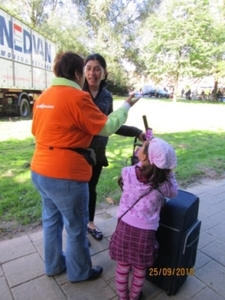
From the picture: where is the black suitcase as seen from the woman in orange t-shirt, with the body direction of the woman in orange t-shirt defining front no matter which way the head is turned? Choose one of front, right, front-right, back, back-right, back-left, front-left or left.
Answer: front-right

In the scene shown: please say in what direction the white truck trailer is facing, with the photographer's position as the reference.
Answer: facing the viewer and to the left of the viewer

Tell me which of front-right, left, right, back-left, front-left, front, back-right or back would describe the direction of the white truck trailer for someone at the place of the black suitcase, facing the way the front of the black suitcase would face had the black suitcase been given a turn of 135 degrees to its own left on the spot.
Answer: front-left

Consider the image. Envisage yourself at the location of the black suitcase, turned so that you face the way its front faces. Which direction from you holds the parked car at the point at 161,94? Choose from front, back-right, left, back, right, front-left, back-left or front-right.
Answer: back-left

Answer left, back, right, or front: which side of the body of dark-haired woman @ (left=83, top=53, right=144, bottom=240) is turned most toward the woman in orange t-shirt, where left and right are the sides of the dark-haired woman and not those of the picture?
front

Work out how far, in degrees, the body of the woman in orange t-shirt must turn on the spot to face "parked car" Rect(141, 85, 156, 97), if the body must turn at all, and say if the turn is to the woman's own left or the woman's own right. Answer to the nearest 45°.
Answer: approximately 45° to the woman's own left

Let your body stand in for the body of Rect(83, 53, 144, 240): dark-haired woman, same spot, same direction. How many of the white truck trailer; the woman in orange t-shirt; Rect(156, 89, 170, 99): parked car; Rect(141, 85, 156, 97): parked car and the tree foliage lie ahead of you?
1

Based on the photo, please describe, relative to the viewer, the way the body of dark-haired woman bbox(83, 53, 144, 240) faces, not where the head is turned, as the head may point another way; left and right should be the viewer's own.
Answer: facing the viewer

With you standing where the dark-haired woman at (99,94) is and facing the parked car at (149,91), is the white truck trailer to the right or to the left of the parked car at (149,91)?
left

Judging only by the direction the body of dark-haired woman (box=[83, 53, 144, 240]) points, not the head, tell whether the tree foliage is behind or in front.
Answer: behind

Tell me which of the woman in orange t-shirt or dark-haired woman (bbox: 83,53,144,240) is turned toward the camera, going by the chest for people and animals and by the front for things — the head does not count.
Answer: the dark-haired woman

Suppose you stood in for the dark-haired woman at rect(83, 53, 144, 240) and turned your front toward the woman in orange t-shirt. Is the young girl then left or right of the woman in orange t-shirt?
left

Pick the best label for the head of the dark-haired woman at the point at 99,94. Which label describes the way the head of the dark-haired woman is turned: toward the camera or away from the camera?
toward the camera

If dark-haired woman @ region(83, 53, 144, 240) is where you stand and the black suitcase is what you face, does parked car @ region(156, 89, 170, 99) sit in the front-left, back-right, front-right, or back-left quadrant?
back-left

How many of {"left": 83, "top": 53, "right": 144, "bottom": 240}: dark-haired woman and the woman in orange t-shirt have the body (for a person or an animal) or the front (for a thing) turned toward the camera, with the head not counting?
1

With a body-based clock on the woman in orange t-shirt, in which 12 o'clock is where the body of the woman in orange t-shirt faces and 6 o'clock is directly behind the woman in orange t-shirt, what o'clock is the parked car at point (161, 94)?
The parked car is roughly at 11 o'clock from the woman in orange t-shirt.

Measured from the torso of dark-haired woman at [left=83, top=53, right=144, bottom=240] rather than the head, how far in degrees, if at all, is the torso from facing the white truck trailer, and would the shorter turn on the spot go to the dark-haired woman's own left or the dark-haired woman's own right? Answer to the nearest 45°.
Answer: approximately 135° to the dark-haired woman's own right

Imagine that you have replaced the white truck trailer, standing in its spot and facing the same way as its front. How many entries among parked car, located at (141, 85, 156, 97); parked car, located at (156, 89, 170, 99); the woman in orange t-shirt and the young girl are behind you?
2

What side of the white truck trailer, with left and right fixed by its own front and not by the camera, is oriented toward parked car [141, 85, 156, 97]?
back

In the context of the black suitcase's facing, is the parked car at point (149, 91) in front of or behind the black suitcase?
behind

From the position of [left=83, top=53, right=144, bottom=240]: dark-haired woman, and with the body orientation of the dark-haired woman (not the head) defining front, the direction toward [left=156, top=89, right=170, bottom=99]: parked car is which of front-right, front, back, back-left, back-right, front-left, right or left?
back
